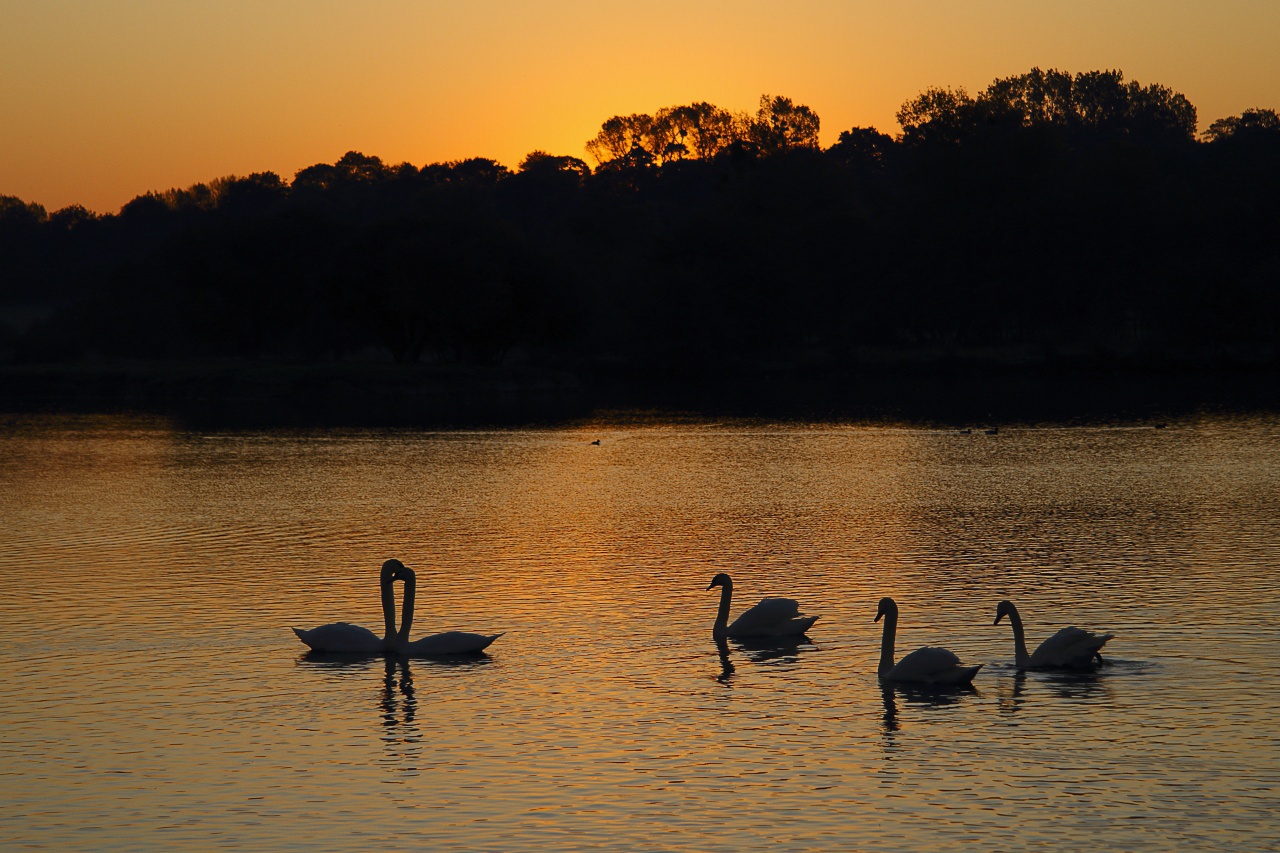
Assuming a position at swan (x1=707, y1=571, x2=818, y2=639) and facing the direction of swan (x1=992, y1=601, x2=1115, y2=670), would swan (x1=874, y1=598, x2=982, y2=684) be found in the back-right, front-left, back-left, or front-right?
front-right

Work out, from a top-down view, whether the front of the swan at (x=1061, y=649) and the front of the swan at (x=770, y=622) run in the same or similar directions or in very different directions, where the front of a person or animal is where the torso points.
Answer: same or similar directions

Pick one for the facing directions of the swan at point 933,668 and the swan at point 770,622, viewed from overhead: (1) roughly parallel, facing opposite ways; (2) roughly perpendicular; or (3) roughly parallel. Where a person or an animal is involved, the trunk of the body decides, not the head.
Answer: roughly parallel

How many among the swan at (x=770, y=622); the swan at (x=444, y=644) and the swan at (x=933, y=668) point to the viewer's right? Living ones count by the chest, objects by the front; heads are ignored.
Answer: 0

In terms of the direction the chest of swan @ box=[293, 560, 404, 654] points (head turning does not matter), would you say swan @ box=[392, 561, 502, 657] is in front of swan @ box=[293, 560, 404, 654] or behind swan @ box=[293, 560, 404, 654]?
in front

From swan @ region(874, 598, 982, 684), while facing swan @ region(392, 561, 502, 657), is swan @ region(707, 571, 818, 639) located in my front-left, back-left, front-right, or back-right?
front-right

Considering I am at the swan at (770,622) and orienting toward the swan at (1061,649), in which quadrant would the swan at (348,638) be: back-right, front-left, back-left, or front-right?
back-right

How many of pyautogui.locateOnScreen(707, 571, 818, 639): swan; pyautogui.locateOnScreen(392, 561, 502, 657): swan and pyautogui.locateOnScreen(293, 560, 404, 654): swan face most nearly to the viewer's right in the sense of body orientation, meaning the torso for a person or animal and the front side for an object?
1

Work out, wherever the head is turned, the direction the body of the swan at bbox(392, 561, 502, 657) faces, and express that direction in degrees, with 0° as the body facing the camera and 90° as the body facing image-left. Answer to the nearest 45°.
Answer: approximately 90°

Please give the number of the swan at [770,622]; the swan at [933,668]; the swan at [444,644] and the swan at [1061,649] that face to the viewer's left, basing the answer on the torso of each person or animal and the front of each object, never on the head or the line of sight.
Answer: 4

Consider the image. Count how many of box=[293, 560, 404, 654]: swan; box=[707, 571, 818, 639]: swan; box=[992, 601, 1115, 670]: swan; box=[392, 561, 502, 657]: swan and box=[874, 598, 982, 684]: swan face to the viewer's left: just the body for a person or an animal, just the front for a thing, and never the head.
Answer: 4

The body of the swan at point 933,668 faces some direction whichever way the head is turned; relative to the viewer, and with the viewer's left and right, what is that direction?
facing to the left of the viewer

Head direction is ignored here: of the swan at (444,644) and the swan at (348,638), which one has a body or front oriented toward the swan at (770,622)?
the swan at (348,638)

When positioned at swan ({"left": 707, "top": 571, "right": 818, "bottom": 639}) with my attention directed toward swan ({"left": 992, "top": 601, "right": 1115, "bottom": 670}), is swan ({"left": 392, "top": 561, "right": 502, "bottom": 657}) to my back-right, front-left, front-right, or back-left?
back-right

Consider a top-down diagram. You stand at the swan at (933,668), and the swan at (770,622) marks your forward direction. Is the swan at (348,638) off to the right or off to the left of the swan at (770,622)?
left

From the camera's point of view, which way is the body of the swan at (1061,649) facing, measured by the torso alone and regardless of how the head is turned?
to the viewer's left

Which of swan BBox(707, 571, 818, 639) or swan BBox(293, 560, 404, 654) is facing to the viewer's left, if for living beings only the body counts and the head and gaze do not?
swan BBox(707, 571, 818, 639)

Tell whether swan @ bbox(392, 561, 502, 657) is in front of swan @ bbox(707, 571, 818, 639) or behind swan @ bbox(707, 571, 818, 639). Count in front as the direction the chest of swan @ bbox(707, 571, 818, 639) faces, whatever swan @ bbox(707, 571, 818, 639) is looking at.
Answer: in front

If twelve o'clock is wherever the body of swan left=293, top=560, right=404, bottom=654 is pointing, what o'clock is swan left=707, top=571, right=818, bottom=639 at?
swan left=707, top=571, right=818, bottom=639 is roughly at 12 o'clock from swan left=293, top=560, right=404, bottom=654.

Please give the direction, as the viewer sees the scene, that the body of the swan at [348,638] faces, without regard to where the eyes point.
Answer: to the viewer's right

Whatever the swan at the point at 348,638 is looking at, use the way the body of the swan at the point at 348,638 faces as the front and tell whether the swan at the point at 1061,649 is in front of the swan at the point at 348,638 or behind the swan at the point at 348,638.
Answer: in front
